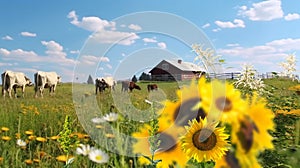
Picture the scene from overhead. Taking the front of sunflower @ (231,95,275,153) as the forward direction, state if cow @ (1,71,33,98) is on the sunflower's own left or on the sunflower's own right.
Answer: on the sunflower's own right

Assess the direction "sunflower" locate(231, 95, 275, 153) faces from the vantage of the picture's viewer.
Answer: facing the viewer and to the left of the viewer

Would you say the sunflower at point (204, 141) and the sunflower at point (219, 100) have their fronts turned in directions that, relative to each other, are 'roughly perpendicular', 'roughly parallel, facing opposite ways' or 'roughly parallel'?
roughly parallel

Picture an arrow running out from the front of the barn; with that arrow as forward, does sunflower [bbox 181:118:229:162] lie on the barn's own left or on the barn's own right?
on the barn's own left

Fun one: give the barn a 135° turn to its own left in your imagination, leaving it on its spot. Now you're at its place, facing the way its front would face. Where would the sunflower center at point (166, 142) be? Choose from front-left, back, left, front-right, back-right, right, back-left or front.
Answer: right

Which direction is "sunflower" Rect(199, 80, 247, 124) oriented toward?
toward the camera

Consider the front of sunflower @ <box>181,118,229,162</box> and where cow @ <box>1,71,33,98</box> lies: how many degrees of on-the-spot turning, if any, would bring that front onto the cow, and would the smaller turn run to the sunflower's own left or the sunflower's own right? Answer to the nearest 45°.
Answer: approximately 135° to the sunflower's own right

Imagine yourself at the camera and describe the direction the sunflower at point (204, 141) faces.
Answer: facing the viewer
